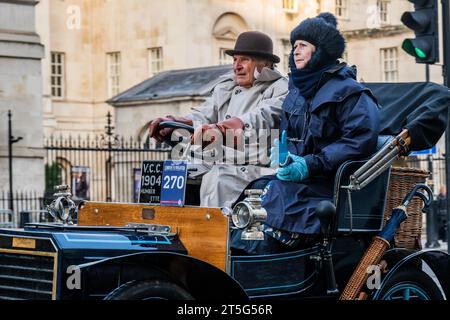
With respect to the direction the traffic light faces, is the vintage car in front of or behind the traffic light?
in front

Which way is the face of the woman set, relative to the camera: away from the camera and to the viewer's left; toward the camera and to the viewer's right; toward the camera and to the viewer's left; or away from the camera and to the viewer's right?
toward the camera and to the viewer's left

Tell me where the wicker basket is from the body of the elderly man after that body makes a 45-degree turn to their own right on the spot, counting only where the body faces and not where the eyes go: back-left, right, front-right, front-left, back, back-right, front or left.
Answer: back

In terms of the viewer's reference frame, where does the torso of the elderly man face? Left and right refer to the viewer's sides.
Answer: facing the viewer and to the left of the viewer

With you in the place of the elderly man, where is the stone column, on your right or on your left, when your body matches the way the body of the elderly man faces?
on your right

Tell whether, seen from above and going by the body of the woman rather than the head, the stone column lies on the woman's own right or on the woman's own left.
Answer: on the woman's own right

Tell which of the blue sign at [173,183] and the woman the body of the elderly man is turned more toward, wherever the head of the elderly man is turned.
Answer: the blue sign

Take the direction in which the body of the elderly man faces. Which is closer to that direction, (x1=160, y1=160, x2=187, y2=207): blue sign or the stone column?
the blue sign

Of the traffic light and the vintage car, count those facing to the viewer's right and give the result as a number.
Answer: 0

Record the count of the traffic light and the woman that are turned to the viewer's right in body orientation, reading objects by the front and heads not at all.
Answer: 0

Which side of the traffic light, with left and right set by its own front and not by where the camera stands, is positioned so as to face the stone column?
right

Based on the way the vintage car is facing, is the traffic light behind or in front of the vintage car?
behind

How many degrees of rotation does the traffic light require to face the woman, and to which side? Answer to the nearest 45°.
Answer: approximately 45° to its left

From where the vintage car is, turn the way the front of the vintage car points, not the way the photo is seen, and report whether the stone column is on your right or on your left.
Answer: on your right

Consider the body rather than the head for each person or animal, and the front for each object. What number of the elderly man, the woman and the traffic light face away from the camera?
0
